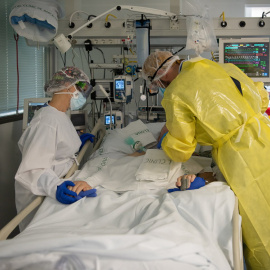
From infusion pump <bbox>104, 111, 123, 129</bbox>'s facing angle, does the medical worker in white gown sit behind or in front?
in front

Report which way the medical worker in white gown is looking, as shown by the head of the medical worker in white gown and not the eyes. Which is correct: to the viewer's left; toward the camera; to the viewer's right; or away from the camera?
to the viewer's right

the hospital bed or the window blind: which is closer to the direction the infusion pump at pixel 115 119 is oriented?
the hospital bed

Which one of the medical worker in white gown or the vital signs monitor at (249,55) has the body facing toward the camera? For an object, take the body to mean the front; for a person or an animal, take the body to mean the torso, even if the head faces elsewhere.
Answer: the vital signs monitor

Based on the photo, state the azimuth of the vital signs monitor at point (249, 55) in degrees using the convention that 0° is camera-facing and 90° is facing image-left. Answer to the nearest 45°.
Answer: approximately 0°

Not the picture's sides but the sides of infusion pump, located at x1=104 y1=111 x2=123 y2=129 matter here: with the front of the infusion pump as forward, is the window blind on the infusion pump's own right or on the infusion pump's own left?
on the infusion pump's own right

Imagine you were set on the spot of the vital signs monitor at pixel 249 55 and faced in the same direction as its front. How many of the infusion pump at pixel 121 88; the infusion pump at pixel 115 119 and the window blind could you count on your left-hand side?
0

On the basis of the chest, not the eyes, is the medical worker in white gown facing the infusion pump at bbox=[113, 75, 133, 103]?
no

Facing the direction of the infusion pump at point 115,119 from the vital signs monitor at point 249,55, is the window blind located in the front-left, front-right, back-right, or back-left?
front-right

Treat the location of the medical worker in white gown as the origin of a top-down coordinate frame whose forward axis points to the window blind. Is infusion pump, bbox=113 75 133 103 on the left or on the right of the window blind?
right

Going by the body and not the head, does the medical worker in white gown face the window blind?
no

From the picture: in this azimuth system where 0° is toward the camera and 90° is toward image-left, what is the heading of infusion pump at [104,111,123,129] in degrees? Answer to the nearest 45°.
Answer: approximately 0°

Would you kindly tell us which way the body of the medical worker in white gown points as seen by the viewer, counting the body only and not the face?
to the viewer's right

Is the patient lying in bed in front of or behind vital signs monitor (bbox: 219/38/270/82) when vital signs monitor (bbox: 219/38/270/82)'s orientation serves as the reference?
in front

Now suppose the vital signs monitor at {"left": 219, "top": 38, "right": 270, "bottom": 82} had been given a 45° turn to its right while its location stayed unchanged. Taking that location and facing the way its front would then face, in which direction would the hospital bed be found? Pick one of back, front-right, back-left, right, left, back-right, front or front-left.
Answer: front-left

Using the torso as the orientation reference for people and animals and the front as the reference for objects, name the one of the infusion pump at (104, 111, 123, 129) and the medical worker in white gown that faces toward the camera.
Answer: the infusion pump

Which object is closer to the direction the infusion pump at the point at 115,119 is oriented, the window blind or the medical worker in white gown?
the medical worker in white gown
